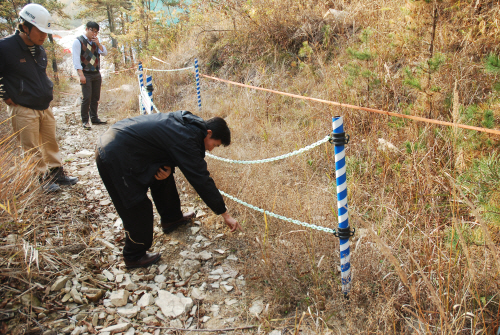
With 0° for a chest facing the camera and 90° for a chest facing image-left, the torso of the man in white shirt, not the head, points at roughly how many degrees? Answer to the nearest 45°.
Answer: approximately 315°

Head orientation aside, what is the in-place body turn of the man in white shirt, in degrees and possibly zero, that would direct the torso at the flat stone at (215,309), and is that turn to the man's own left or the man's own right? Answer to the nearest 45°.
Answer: approximately 45° to the man's own right

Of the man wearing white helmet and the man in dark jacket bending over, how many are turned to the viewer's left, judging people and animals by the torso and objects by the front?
0

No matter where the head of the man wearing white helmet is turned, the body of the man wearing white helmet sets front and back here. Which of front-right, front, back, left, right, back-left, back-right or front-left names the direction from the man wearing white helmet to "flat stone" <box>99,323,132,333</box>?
front-right

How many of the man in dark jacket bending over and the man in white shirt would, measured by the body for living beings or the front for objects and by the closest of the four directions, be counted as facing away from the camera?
0

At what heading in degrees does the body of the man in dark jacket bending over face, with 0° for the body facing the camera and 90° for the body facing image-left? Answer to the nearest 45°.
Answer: approximately 270°

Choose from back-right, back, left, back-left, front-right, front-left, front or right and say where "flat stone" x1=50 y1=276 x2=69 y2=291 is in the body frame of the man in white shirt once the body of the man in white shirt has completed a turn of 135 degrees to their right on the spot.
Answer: left

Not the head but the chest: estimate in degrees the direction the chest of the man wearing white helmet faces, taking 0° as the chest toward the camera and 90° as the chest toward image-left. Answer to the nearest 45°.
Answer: approximately 315°
